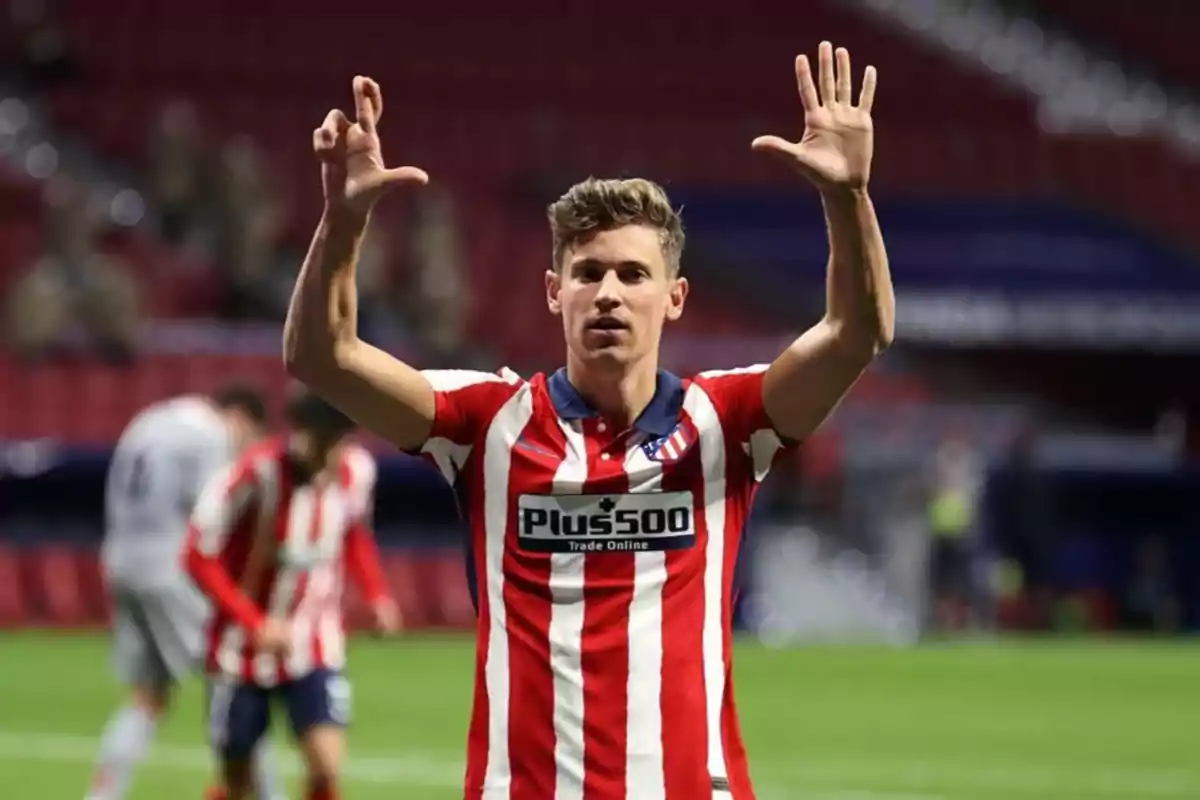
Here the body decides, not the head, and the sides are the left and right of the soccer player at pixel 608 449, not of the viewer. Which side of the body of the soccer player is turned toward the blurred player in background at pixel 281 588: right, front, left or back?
back

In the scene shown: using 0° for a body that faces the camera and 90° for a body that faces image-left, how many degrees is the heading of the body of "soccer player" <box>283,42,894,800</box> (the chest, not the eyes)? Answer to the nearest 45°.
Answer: approximately 0°

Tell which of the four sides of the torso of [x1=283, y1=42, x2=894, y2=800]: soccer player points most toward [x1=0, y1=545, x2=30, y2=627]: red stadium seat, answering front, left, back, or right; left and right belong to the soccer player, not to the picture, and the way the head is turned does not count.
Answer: back

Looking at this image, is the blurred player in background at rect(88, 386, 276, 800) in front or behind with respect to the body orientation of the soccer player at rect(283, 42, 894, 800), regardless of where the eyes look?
behind

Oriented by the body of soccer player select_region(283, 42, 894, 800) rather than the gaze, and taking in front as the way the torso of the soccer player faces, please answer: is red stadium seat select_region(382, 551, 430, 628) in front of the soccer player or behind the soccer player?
behind

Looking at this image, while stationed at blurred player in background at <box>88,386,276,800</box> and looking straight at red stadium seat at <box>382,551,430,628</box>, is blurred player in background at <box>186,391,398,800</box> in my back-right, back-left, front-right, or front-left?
back-right
